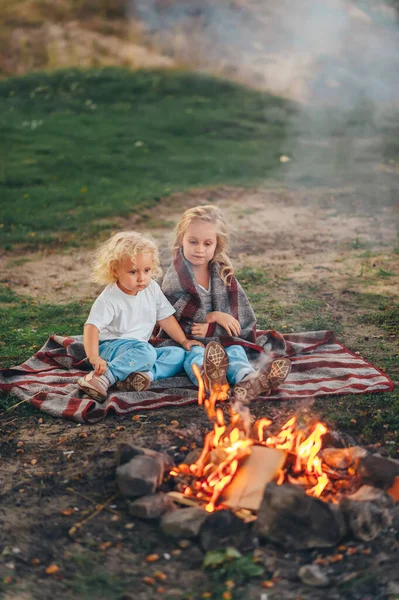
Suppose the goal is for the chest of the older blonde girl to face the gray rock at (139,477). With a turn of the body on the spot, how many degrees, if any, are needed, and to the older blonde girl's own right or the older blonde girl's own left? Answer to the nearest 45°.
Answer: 0° — they already face it

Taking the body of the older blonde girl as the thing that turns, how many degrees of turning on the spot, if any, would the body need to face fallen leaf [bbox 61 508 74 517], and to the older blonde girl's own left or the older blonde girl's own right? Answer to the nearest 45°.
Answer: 0° — they already face it

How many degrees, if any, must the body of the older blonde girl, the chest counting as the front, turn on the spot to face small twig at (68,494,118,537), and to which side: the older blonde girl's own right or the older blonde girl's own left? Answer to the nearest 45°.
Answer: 0° — they already face it

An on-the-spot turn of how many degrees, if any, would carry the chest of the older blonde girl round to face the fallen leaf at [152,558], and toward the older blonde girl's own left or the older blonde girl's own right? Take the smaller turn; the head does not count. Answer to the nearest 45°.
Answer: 0° — they already face it

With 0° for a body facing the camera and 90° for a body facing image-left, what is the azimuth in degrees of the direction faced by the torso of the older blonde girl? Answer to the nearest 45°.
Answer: approximately 0°
